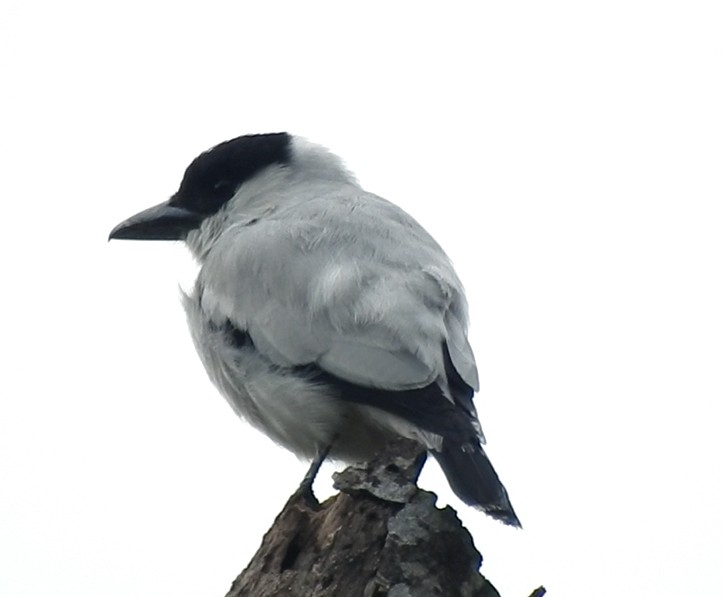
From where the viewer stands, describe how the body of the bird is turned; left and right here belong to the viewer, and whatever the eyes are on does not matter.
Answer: facing away from the viewer and to the left of the viewer
